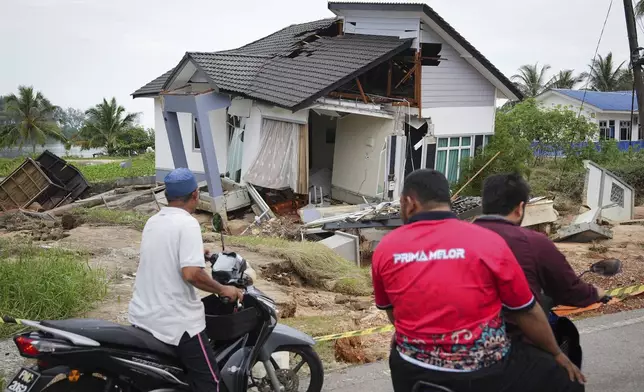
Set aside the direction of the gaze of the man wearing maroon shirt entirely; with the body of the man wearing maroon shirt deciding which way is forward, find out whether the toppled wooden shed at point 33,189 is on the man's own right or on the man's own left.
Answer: on the man's own left

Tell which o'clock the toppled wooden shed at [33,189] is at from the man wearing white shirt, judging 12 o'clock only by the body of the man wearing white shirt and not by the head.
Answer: The toppled wooden shed is roughly at 10 o'clock from the man wearing white shirt.

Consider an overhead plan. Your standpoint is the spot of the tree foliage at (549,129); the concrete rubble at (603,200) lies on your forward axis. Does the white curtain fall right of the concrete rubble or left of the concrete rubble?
right

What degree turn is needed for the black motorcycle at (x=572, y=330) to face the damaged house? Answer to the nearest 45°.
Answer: approximately 45° to its left

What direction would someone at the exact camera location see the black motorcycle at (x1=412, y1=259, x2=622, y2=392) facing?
facing away from the viewer and to the right of the viewer

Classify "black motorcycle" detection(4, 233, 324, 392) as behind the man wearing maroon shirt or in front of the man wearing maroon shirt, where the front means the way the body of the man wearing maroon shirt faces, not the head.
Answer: behind

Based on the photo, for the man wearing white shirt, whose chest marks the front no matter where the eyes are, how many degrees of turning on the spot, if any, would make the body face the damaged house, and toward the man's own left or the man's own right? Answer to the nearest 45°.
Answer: approximately 45° to the man's own left

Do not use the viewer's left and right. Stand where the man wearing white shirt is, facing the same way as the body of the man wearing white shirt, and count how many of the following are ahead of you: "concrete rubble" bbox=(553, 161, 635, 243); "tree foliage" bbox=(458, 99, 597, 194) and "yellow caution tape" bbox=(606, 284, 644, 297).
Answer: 3

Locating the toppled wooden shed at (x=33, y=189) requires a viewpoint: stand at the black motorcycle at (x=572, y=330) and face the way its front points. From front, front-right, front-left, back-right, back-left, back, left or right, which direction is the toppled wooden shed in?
left

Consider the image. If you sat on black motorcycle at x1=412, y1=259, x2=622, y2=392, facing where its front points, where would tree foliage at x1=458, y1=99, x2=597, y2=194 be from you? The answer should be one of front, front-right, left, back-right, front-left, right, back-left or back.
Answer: front-left

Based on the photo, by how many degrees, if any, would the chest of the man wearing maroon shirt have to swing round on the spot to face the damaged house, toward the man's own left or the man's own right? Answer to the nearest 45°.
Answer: approximately 45° to the man's own left

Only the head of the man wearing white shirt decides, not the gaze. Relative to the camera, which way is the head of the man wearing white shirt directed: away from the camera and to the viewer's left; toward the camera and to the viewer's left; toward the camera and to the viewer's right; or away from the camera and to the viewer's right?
away from the camera and to the viewer's right

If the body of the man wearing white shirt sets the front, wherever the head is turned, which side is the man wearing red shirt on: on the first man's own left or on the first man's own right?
on the first man's own right

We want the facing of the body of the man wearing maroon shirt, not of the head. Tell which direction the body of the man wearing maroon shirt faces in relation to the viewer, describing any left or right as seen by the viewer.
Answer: facing away from the viewer and to the right of the viewer

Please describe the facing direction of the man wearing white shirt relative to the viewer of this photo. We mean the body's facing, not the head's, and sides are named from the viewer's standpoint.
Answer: facing away from the viewer and to the right of the viewer

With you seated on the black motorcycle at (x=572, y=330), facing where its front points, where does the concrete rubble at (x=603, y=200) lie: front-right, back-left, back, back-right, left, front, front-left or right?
front-left

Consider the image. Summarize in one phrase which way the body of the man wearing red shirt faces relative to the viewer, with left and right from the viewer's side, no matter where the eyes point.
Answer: facing away from the viewer
